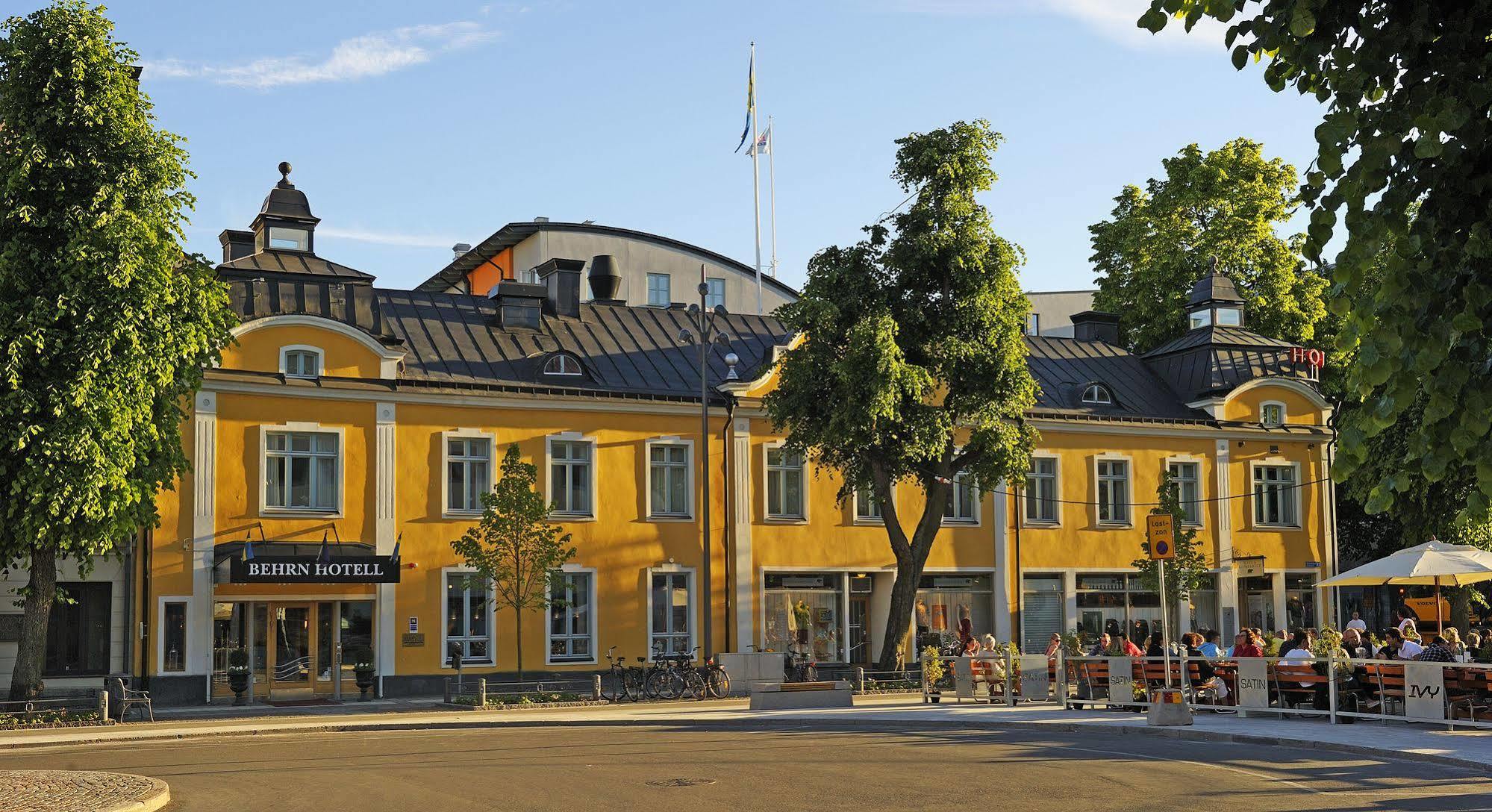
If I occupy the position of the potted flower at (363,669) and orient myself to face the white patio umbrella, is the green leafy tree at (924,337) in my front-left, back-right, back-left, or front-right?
front-left

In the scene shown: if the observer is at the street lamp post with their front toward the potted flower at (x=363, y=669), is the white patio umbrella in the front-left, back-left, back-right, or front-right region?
back-left
